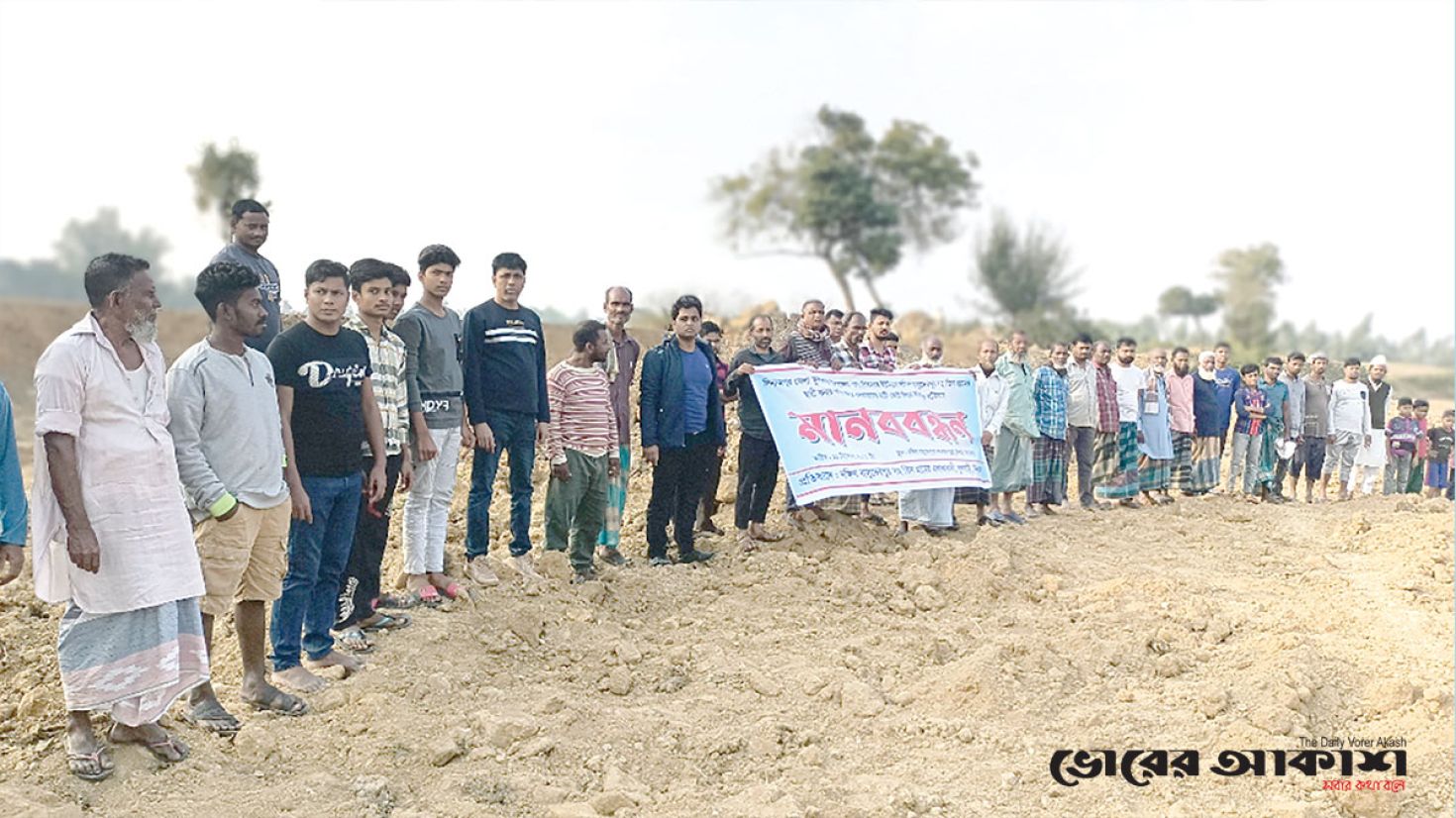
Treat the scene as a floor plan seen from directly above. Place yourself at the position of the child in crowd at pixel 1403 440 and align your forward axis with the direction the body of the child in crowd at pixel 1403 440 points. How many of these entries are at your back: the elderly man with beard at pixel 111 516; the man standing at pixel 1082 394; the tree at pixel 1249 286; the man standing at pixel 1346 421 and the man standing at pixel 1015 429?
1

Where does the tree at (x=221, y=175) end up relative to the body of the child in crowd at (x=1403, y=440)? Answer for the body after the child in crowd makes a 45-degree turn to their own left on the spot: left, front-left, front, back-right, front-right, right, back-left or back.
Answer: back-right

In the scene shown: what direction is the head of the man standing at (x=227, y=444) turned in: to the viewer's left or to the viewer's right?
to the viewer's right

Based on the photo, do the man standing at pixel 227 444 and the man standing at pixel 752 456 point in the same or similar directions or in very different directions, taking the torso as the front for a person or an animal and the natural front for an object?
same or similar directions

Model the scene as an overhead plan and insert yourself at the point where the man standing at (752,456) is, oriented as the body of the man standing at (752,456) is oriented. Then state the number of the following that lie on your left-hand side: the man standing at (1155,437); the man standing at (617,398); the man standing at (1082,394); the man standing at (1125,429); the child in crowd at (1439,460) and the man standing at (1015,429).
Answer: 5

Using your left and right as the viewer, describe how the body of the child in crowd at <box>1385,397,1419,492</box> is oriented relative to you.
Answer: facing the viewer

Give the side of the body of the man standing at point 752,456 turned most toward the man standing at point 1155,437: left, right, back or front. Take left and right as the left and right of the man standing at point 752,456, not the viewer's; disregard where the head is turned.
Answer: left

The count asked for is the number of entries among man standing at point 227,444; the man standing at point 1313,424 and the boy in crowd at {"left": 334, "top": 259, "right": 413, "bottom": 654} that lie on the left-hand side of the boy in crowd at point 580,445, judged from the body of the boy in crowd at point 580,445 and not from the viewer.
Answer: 1

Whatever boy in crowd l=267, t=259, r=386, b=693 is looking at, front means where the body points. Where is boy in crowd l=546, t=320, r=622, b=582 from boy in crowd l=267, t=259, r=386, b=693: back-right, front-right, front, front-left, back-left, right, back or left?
left

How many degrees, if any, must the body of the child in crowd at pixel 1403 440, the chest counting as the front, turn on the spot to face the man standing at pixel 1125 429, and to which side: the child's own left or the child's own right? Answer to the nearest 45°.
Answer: approximately 45° to the child's own right

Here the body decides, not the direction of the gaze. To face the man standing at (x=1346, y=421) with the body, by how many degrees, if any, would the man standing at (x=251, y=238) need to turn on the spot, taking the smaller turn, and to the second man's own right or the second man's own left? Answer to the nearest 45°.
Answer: approximately 45° to the second man's own left

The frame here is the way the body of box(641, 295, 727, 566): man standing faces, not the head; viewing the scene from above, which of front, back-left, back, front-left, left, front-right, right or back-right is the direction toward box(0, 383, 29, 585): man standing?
right

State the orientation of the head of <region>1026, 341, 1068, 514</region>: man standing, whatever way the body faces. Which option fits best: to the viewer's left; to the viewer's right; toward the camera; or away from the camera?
toward the camera

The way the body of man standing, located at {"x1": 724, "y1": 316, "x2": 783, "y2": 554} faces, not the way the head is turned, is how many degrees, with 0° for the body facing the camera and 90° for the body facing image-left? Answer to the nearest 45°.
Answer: approximately 315°

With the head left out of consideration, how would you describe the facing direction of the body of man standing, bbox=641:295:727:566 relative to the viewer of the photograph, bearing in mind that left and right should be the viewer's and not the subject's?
facing the viewer and to the right of the viewer

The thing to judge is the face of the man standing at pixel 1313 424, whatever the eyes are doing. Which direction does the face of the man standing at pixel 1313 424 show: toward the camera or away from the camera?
toward the camera

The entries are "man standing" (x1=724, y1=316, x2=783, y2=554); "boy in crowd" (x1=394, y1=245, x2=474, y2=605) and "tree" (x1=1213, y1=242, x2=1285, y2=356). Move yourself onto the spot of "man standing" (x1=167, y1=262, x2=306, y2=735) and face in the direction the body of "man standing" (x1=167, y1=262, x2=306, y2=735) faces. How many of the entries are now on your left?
3

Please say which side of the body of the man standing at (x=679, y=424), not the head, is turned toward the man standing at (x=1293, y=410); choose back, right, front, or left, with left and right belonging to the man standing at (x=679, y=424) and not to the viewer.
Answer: left

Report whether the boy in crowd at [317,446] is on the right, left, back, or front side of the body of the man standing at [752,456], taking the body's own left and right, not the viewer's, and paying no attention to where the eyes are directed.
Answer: right

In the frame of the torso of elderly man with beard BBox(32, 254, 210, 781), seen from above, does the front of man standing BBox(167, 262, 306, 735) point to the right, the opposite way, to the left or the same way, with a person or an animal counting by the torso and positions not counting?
the same way
